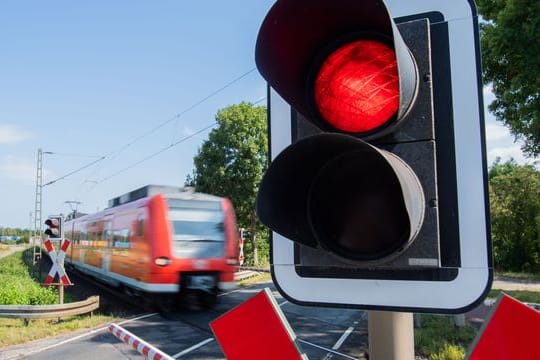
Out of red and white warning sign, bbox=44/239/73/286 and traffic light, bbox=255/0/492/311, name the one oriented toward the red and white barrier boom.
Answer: the red and white warning sign

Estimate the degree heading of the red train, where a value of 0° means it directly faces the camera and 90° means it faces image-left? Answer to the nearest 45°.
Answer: approximately 315°

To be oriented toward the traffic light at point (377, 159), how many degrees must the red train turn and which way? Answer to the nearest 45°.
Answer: approximately 45° to its right

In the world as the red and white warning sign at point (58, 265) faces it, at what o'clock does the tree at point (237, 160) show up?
The tree is roughly at 7 o'clock from the red and white warning sign.

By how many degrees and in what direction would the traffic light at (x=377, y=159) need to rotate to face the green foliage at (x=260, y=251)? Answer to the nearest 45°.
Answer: approximately 135° to its right

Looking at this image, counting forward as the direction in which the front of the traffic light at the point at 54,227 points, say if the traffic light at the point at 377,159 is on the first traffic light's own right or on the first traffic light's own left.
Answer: on the first traffic light's own left
